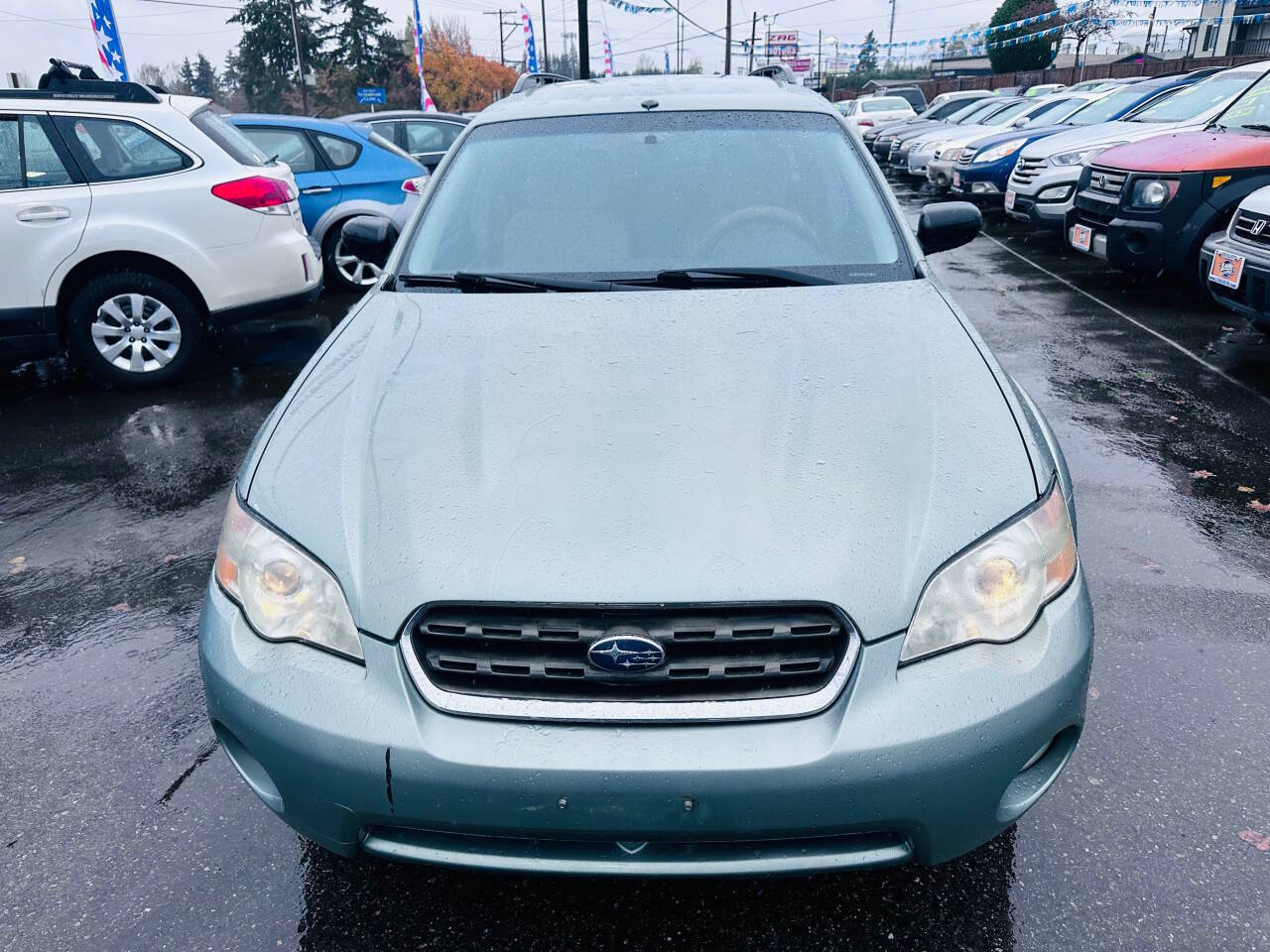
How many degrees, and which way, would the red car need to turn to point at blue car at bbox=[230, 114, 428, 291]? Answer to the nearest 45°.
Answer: approximately 45° to its right

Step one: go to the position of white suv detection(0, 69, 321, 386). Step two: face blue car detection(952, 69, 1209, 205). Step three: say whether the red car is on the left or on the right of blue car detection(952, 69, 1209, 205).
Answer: right

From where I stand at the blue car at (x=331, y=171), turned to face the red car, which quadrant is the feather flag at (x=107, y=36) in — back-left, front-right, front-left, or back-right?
back-left

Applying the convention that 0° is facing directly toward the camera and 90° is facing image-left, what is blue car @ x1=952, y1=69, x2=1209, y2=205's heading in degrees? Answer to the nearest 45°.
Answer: approximately 45°

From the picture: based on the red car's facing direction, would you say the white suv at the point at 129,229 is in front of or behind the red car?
in front

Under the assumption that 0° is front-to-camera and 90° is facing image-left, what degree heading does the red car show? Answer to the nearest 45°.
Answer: approximately 45°
